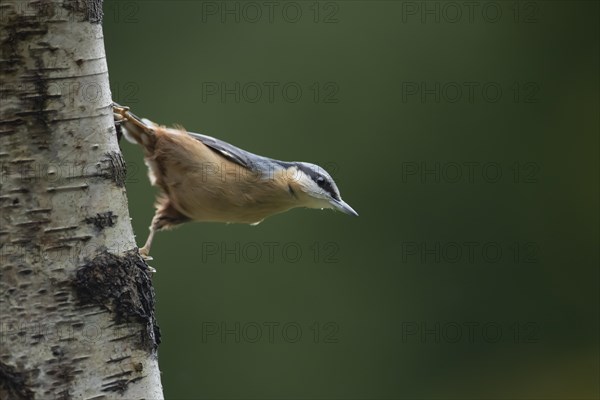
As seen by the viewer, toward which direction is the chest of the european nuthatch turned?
to the viewer's right
